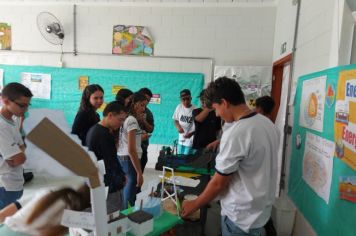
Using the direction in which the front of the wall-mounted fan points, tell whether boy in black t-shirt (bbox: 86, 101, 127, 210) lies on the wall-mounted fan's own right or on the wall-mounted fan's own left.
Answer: on the wall-mounted fan's own left

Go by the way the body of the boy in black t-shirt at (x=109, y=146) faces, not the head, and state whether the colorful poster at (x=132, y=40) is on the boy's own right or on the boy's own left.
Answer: on the boy's own left

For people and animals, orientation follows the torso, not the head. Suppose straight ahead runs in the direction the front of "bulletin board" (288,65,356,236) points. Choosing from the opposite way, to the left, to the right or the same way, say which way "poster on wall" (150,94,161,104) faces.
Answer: to the left

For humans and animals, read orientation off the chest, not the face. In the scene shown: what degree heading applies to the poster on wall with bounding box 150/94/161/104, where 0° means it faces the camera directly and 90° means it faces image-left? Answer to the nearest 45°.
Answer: approximately 0°

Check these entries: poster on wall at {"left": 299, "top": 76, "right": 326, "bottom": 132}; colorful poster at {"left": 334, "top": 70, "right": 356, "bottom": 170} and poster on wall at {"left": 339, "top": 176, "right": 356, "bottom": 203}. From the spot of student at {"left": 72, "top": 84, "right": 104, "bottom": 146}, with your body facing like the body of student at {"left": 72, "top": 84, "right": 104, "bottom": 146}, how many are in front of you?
3

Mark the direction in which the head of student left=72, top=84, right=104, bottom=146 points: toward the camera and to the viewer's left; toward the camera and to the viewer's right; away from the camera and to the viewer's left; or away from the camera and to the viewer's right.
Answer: toward the camera and to the viewer's right

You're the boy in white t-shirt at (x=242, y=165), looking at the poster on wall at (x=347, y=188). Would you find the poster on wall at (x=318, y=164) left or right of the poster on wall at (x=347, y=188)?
left
